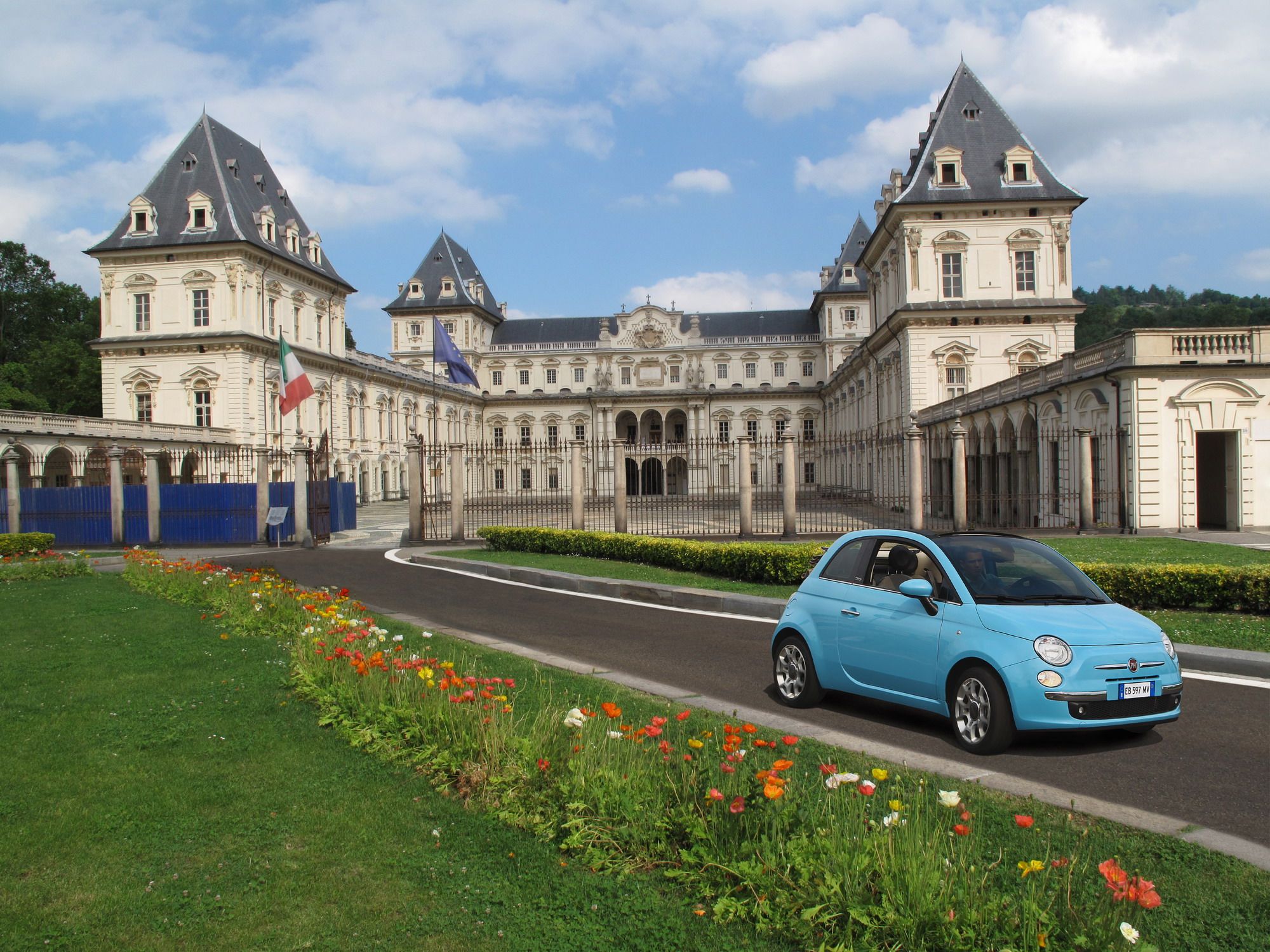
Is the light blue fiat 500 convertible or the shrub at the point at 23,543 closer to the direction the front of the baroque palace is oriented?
the light blue fiat 500 convertible

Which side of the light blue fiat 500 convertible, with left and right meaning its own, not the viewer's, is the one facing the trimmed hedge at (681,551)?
back

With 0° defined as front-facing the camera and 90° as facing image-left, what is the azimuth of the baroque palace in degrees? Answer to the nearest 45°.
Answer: approximately 0°

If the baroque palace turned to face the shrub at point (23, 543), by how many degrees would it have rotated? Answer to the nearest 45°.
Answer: approximately 45° to its right

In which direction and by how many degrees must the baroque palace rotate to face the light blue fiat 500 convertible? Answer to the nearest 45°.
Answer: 0° — it already faces it

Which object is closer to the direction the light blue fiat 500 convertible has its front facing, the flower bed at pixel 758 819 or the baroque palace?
the flower bed

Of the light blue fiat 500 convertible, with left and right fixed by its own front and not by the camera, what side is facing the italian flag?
back

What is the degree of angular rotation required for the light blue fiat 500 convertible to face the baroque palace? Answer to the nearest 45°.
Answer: approximately 135° to its left

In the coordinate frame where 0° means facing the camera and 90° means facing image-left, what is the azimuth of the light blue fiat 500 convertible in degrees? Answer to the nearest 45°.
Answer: approximately 315°
